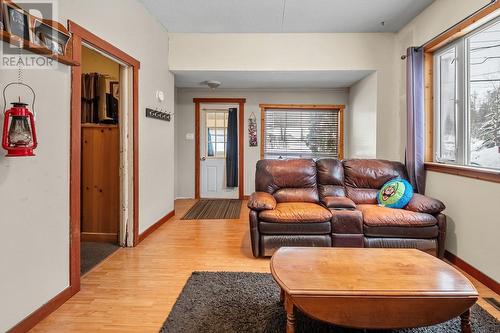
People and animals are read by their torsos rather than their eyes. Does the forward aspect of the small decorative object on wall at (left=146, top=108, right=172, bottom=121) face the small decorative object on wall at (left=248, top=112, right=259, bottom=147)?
no

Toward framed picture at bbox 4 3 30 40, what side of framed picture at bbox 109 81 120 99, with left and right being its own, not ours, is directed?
front

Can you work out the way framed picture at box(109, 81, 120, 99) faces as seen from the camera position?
facing the viewer

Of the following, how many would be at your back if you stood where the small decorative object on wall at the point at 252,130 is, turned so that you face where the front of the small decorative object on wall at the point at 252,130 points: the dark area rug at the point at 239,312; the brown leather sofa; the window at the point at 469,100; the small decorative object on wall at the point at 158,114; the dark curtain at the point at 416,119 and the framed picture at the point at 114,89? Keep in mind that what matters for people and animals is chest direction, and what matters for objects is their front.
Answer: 0

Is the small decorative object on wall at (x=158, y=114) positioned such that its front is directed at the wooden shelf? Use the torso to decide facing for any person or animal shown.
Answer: no

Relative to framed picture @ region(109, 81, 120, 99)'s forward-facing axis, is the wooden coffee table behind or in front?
in front

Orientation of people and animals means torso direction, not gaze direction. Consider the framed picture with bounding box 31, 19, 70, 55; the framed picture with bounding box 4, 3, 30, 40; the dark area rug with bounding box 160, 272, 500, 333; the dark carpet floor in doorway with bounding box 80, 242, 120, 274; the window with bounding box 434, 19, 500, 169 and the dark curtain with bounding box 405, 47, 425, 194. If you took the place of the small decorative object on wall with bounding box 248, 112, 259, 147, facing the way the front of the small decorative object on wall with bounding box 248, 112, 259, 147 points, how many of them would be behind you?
0

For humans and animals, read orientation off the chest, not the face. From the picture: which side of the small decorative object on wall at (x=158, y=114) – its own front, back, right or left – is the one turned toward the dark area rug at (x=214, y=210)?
left

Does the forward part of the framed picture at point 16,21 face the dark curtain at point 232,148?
no

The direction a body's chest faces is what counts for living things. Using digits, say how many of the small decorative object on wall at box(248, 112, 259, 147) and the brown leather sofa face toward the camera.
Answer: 2

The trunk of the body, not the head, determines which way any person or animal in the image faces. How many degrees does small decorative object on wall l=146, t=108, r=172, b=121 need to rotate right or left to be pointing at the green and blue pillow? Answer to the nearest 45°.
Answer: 0° — it already faces it

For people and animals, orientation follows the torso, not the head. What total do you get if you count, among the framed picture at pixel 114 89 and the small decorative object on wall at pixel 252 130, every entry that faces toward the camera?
2

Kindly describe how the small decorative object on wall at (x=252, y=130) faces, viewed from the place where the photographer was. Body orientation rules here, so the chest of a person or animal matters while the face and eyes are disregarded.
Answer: facing the viewer

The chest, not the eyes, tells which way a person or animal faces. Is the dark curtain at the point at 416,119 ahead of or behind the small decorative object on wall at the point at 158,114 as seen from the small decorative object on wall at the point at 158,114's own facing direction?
ahead
